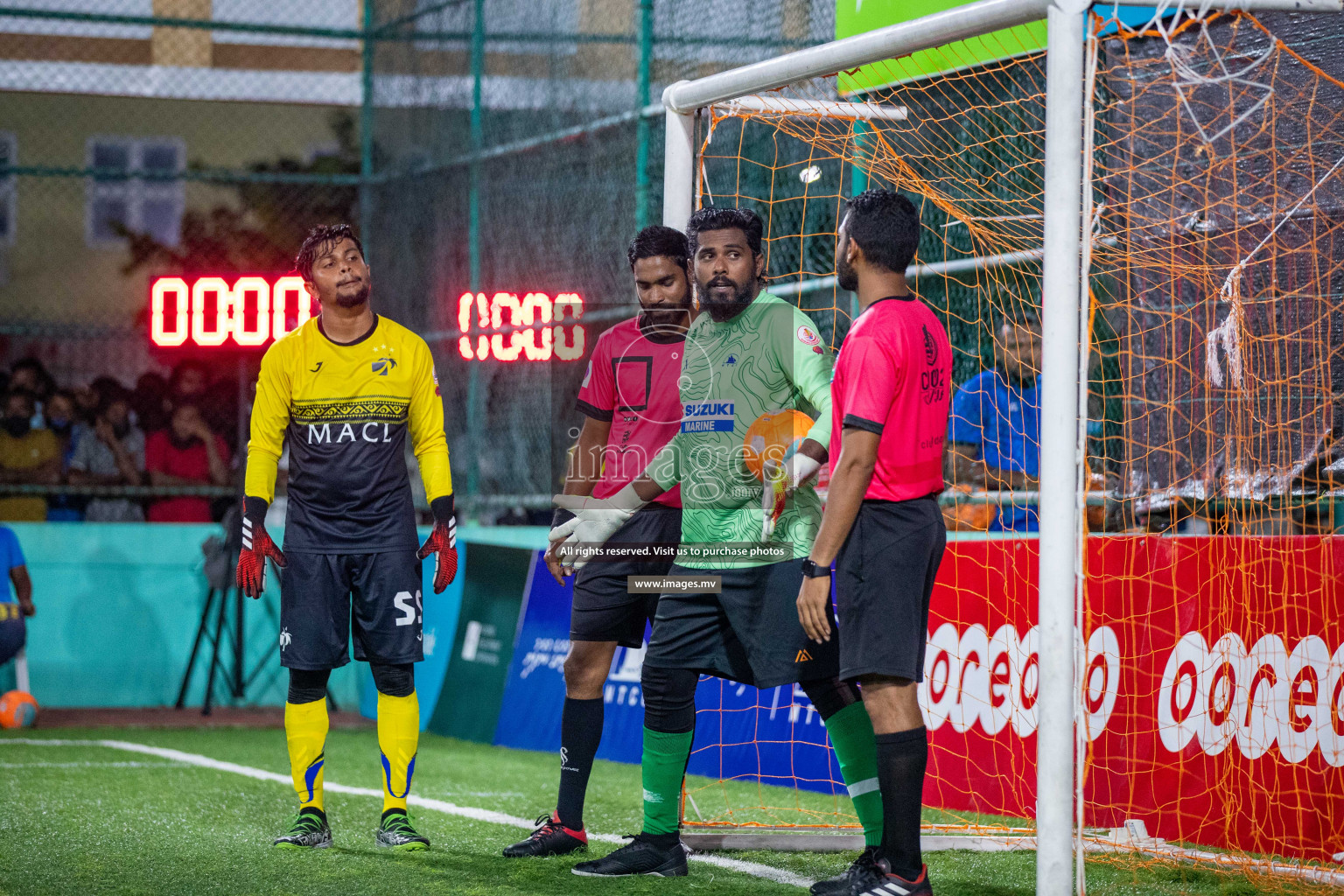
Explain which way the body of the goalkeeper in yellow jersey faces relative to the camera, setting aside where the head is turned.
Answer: toward the camera

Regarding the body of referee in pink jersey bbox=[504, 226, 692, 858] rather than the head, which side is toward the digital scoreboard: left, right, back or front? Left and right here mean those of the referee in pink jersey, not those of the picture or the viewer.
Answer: back

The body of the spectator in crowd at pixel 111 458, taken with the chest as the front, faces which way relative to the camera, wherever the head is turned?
toward the camera

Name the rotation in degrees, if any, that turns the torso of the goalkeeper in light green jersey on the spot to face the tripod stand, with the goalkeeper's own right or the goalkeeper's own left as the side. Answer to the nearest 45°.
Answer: approximately 90° to the goalkeeper's own right

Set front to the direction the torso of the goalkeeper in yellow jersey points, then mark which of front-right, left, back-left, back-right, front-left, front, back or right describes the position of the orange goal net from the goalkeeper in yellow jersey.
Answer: left

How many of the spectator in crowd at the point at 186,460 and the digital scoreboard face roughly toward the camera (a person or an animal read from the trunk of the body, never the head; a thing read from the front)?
2

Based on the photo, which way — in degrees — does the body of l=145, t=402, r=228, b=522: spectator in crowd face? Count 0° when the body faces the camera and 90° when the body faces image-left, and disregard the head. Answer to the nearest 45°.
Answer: approximately 0°

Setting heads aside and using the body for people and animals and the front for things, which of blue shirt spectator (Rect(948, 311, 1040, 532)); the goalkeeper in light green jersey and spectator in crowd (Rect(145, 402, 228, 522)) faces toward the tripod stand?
the spectator in crowd
